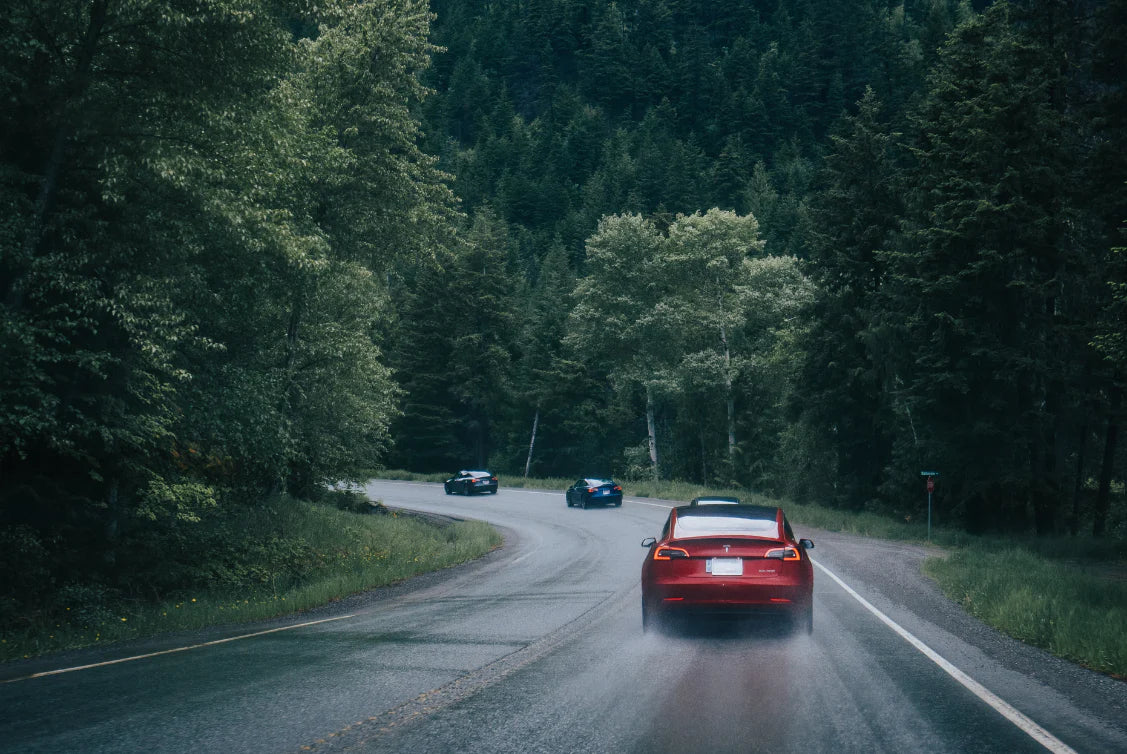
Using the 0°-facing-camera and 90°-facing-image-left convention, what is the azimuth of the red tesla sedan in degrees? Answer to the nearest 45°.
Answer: approximately 180°

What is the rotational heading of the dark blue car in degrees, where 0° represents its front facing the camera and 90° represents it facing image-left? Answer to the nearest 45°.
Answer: approximately 135°

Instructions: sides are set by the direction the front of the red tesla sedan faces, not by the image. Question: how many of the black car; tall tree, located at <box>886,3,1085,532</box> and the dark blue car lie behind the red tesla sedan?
0

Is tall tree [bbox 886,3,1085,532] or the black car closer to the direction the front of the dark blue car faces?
the black car

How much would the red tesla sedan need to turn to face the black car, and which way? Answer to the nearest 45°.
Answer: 0° — it already faces it

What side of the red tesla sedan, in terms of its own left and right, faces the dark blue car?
front

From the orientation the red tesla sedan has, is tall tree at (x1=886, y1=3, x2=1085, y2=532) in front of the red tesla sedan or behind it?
in front

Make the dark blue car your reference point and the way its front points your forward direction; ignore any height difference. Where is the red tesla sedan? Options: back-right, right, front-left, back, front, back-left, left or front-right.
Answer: back-left

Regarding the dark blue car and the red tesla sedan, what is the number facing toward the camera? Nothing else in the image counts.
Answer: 0
